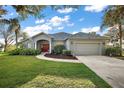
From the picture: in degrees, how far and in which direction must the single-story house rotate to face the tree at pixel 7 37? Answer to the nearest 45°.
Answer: approximately 45° to its right

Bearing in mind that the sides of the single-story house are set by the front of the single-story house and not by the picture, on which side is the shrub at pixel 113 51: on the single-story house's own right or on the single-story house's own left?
on the single-story house's own left

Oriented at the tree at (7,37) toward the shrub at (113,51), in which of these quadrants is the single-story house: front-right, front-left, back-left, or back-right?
front-left

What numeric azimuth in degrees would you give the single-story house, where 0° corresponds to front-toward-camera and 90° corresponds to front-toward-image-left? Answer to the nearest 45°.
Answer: approximately 0°
